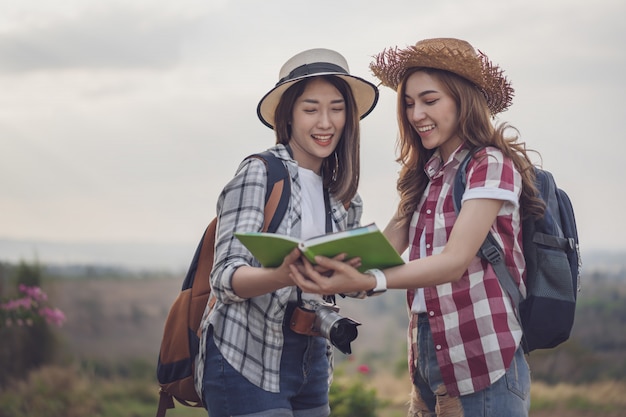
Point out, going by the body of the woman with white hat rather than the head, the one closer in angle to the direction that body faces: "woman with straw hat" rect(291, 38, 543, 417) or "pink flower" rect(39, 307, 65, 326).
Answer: the woman with straw hat

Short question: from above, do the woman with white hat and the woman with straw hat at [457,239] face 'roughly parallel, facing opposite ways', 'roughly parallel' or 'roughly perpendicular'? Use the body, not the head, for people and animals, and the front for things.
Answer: roughly perpendicular

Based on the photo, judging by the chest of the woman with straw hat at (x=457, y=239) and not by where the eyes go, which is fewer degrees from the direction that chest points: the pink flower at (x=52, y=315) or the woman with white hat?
the woman with white hat

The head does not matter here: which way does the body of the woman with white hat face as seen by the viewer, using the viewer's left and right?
facing the viewer and to the right of the viewer

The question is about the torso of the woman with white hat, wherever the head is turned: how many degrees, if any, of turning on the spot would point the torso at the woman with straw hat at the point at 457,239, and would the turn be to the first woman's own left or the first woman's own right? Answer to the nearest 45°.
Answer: approximately 45° to the first woman's own left

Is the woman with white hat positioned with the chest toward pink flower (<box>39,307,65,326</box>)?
no

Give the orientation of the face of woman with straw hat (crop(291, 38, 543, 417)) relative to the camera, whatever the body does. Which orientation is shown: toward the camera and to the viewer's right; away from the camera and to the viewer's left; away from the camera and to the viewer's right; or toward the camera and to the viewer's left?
toward the camera and to the viewer's left

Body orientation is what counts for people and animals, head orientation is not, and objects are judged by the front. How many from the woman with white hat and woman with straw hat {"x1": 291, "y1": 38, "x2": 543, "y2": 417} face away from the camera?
0

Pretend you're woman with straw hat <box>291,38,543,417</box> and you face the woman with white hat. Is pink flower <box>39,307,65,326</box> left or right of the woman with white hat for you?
right

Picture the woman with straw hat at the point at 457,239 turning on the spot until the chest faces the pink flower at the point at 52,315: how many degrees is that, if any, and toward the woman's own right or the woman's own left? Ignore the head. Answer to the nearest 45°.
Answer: approximately 90° to the woman's own right
